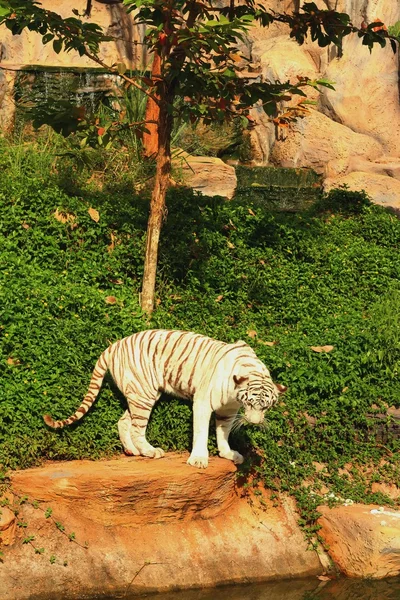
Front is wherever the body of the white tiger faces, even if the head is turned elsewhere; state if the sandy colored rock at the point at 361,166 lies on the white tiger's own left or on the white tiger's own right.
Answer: on the white tiger's own left

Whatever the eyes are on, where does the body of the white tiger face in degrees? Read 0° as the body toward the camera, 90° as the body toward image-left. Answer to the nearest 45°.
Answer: approximately 315°

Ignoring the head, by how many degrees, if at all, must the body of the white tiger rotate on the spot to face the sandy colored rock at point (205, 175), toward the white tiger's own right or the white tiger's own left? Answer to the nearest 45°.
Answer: approximately 135° to the white tiger's own left

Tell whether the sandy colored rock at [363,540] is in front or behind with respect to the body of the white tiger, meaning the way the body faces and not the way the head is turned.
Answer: in front
